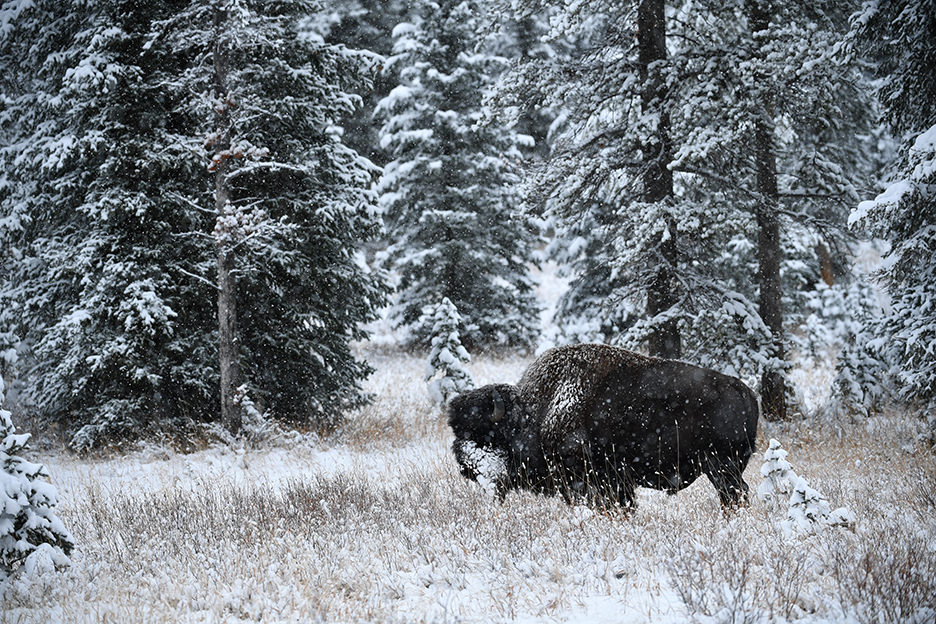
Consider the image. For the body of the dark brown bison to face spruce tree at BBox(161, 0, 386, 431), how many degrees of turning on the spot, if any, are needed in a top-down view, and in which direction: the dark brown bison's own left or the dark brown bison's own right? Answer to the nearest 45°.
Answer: approximately 45° to the dark brown bison's own right

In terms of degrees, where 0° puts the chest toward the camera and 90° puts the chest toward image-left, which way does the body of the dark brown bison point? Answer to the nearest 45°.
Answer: approximately 90°

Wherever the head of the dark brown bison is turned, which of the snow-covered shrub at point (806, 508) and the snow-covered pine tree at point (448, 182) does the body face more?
the snow-covered pine tree

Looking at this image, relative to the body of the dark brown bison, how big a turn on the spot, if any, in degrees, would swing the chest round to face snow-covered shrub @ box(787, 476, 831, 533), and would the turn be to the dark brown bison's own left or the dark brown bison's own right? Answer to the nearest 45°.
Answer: approximately 135° to the dark brown bison's own left

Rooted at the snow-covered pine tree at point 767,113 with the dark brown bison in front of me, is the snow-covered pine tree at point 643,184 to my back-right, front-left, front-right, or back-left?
front-right

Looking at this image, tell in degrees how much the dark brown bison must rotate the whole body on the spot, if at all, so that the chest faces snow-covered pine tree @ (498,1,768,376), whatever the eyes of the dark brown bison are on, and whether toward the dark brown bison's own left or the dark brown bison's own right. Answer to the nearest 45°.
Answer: approximately 90° to the dark brown bison's own right

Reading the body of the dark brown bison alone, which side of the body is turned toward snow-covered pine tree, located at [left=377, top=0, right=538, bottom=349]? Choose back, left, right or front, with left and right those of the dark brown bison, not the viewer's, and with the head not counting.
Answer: right
